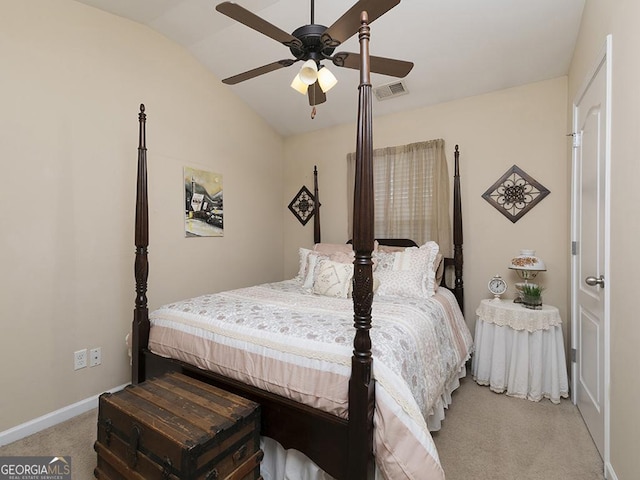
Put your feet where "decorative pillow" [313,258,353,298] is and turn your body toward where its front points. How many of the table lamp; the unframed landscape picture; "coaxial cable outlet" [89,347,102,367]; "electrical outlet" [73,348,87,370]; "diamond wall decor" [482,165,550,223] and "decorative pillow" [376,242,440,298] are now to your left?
3

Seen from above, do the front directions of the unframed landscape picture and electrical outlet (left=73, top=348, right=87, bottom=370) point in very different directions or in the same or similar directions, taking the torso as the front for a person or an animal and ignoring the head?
same or similar directions

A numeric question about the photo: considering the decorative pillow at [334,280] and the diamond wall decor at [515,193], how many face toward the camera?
2

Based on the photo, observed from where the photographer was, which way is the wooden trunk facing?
facing the viewer and to the left of the viewer

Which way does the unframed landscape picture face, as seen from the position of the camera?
facing the viewer and to the right of the viewer

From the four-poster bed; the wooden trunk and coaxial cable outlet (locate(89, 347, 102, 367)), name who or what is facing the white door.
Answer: the coaxial cable outlet

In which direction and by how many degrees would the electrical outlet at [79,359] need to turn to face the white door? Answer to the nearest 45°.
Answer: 0° — it already faces it

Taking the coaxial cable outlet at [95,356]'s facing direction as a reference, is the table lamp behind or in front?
in front

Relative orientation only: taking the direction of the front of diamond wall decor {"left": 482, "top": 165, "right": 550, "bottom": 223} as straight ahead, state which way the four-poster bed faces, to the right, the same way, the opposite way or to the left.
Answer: the same way

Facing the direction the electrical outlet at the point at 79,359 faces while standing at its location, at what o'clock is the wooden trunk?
The wooden trunk is roughly at 1 o'clock from the electrical outlet.

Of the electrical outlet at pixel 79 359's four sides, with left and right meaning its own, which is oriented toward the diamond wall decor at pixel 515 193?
front

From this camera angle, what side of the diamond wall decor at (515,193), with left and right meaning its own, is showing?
front

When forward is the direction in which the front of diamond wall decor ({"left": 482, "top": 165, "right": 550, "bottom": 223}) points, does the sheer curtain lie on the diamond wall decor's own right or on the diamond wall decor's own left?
on the diamond wall decor's own right

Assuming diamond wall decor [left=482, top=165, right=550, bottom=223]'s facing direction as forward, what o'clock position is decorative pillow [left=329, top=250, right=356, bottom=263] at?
The decorative pillow is roughly at 2 o'clock from the diamond wall decor.

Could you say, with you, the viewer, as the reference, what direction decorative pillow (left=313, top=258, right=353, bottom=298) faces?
facing the viewer

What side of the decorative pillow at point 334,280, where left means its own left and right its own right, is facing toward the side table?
left

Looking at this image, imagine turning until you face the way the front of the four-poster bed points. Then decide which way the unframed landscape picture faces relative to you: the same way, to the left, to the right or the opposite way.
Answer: to the left

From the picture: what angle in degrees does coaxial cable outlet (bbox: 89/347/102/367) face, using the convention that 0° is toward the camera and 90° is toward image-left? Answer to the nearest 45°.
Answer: approximately 315°
